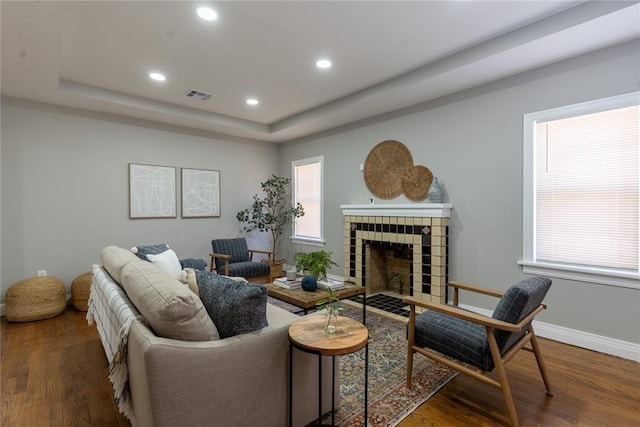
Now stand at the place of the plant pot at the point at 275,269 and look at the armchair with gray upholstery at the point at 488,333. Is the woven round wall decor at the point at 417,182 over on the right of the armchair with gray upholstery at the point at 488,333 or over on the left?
left

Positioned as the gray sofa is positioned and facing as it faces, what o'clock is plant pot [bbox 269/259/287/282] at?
The plant pot is roughly at 11 o'clock from the gray sofa.

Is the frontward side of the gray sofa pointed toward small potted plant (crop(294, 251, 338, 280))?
yes

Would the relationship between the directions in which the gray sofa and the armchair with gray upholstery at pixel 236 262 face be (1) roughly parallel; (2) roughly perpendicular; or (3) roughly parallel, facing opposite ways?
roughly perpendicular

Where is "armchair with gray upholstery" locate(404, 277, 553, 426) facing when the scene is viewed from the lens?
facing away from the viewer and to the left of the viewer

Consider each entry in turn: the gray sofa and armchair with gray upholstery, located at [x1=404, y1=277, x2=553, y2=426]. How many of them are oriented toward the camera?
0

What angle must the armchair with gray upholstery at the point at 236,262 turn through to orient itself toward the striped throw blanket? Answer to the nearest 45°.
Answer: approximately 45° to its right

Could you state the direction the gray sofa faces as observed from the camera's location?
facing away from the viewer and to the right of the viewer
